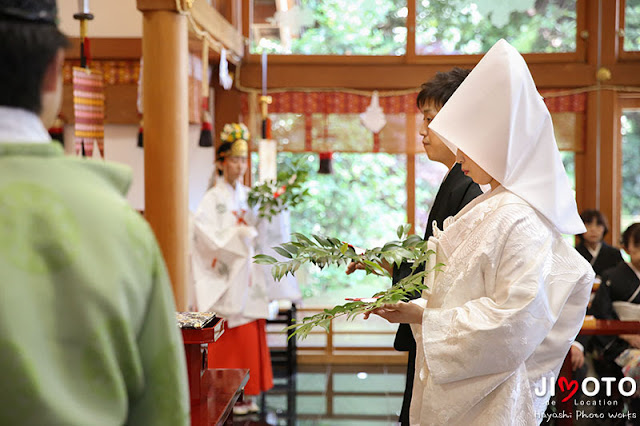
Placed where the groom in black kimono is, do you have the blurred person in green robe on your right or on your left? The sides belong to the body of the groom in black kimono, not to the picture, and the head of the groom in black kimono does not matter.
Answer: on your left

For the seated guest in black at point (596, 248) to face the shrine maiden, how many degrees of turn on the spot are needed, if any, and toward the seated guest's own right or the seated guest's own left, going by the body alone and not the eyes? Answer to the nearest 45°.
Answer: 0° — they already face them

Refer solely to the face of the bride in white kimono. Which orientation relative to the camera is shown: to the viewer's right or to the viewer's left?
to the viewer's left

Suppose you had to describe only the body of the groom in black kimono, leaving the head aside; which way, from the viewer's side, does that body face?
to the viewer's left

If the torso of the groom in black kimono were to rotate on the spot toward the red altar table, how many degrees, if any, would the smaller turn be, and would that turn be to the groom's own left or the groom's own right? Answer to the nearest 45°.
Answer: approximately 45° to the groom's own left

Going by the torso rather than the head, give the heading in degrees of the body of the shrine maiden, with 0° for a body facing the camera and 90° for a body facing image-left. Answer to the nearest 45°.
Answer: approximately 315°

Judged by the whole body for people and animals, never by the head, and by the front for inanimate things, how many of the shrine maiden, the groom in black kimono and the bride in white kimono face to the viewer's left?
2

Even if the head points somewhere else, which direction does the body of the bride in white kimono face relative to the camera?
to the viewer's left

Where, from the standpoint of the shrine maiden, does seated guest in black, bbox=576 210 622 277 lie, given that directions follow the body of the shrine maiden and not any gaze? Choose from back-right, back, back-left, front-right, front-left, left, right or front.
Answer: front-left

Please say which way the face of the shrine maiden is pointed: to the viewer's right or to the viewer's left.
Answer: to the viewer's right

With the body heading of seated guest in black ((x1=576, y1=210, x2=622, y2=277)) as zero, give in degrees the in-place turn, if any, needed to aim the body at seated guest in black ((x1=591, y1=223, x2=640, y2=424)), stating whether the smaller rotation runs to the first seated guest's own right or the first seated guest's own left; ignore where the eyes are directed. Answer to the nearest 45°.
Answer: approximately 45° to the first seated guest's own left

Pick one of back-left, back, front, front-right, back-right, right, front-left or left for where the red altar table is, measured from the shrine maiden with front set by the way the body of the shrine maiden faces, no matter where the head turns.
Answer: front-right

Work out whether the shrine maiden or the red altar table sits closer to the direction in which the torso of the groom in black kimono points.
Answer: the red altar table
